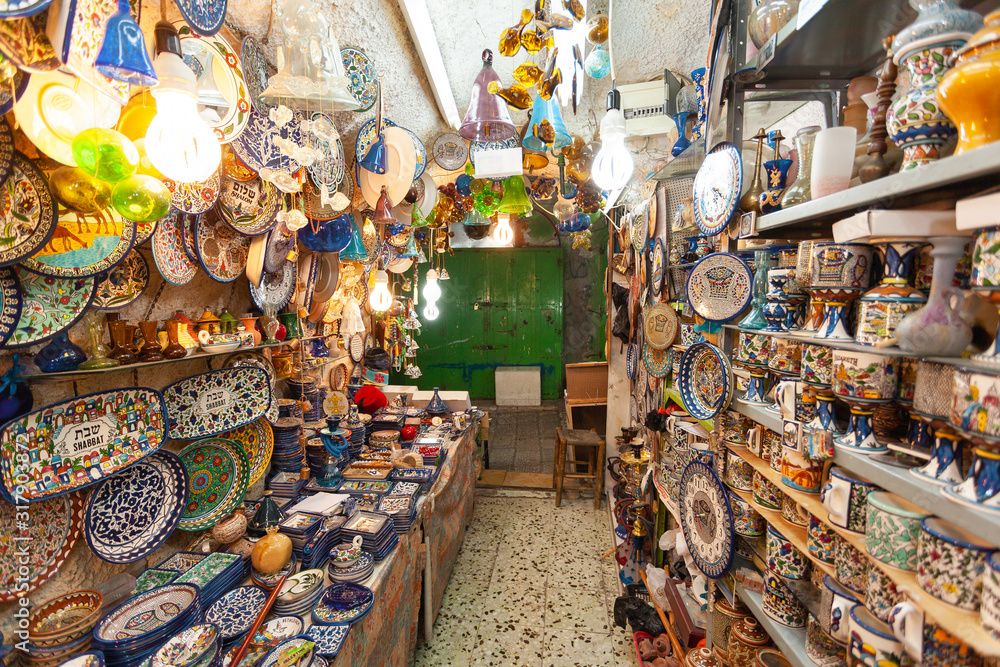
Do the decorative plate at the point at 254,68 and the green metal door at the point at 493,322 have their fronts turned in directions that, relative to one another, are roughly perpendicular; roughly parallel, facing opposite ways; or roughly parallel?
roughly perpendicular

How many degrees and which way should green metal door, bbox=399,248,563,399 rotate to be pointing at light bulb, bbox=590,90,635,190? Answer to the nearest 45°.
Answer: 0° — it already faces it

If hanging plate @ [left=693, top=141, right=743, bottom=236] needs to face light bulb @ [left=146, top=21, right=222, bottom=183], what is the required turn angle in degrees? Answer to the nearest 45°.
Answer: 0° — it already faces it

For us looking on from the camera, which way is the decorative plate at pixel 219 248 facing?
facing the viewer and to the right of the viewer

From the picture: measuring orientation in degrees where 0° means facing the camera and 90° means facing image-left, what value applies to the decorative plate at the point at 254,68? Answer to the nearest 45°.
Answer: approximately 315°

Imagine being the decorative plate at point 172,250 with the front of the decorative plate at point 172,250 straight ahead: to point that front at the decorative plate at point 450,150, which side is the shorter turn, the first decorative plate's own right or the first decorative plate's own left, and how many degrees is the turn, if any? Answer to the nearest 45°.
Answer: approximately 90° to the first decorative plate's own left

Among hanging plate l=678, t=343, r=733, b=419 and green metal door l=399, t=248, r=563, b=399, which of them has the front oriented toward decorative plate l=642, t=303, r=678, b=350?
the green metal door

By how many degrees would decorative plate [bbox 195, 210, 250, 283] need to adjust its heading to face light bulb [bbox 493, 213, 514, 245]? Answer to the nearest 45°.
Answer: approximately 90° to its left

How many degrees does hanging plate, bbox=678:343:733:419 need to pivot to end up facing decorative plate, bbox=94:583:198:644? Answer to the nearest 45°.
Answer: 0° — it already faces it
